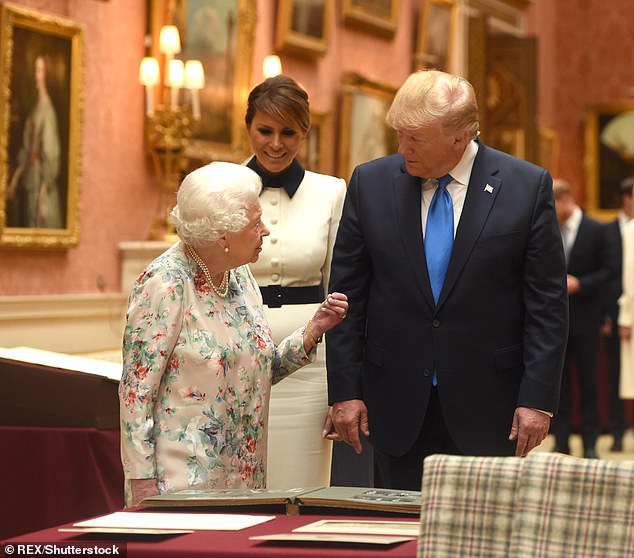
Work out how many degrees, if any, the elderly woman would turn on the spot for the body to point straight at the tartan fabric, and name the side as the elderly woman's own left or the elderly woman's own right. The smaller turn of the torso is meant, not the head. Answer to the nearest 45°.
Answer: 0° — they already face it

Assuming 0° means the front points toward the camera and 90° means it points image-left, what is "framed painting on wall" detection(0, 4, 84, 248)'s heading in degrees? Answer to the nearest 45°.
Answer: approximately 315°

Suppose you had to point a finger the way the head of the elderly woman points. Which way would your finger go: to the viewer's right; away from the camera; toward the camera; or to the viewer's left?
to the viewer's right

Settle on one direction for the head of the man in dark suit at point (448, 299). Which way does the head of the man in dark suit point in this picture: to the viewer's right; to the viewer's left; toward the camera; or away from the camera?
to the viewer's left

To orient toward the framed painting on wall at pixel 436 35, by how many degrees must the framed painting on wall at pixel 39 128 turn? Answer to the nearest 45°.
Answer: approximately 90° to its left

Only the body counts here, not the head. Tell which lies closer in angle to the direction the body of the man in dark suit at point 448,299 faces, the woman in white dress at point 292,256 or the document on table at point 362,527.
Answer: the document on table

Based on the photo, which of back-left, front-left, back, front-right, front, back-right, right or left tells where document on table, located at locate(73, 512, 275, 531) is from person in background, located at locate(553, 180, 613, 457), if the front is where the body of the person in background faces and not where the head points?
front-left

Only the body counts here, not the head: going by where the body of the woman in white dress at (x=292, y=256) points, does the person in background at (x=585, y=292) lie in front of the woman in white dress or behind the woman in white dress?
behind

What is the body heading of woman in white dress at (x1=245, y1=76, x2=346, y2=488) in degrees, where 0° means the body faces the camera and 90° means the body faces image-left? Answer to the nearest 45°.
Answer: approximately 0°

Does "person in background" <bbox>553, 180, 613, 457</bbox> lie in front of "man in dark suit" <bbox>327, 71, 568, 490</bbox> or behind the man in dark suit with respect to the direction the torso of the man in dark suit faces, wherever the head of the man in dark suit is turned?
behind
